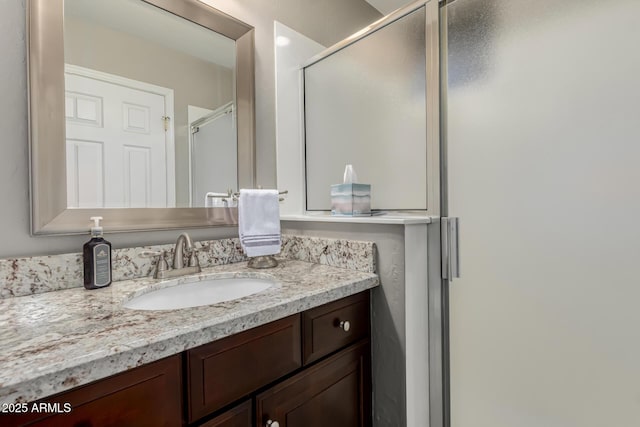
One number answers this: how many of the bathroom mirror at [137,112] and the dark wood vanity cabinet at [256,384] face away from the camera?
0

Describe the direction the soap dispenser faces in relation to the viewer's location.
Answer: facing the viewer and to the right of the viewer

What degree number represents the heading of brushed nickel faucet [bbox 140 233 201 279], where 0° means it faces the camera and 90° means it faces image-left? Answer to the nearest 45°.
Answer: approximately 315°

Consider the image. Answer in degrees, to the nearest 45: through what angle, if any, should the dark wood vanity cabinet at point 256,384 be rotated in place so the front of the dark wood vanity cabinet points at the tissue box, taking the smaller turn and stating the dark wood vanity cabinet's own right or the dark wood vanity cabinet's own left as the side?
approximately 90° to the dark wood vanity cabinet's own left
